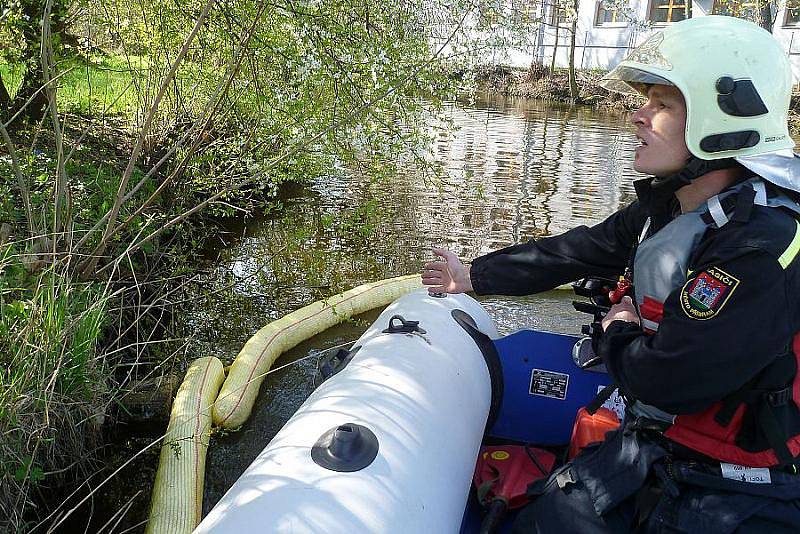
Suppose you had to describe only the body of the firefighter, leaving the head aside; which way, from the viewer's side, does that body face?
to the viewer's left

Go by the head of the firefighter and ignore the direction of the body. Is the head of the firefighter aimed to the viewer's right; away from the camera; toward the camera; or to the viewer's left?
to the viewer's left

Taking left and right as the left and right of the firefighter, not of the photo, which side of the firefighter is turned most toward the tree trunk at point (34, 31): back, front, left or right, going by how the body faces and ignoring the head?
front

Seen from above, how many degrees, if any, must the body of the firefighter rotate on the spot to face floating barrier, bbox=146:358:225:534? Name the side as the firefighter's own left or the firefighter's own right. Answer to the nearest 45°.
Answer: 0° — they already face it
